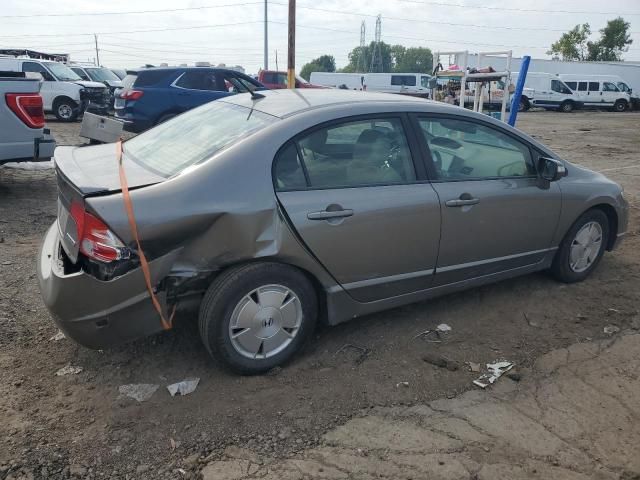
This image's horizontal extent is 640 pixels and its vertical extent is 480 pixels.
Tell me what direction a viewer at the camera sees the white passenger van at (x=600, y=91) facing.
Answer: facing to the right of the viewer

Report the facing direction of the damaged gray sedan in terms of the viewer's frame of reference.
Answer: facing away from the viewer and to the right of the viewer

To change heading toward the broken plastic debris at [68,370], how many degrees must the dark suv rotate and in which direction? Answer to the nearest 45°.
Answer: approximately 135° to its right

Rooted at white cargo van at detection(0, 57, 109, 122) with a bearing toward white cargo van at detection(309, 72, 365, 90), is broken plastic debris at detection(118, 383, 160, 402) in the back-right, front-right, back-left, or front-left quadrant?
back-right

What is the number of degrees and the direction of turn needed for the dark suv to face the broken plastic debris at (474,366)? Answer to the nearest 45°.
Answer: approximately 135° to its right

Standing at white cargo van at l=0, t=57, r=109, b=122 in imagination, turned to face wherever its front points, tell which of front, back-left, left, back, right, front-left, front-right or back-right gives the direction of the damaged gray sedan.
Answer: front-right

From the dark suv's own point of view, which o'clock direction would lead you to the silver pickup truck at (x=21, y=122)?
The silver pickup truck is roughly at 5 o'clock from the dark suv.
